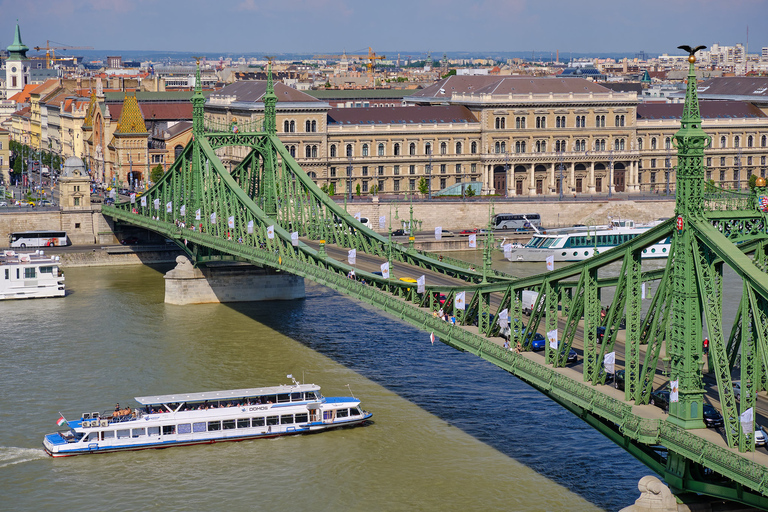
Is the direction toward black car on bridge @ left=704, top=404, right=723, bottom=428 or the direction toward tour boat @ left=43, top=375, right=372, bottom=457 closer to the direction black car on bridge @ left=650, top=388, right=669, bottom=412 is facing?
the black car on bridge

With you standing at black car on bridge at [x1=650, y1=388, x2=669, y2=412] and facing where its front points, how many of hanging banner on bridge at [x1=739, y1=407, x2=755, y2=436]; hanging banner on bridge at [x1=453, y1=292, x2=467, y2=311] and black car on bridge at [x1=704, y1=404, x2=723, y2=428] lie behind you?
1

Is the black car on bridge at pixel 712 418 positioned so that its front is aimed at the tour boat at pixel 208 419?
no

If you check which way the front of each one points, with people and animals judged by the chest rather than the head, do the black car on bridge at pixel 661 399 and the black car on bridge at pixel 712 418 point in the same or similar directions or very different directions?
same or similar directions

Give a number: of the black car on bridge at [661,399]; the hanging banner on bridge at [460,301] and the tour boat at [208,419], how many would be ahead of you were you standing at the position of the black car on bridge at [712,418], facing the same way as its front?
0

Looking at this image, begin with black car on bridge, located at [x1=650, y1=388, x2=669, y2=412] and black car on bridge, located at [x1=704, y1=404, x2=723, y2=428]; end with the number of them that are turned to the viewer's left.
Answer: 0

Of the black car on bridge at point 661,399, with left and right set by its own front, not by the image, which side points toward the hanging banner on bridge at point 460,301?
back

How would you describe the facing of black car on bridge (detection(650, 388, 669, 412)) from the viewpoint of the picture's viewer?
facing the viewer and to the right of the viewer

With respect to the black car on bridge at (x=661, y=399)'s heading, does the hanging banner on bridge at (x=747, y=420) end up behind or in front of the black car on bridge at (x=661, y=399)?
in front
